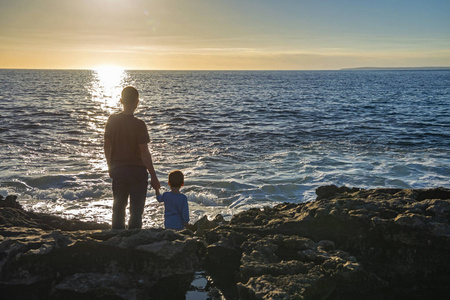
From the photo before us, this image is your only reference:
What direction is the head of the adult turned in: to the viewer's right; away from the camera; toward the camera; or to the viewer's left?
away from the camera

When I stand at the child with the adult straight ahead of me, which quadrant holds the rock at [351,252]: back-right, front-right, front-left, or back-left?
back-left

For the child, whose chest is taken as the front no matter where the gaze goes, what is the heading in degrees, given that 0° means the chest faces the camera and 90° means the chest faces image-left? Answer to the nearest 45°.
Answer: approximately 180°

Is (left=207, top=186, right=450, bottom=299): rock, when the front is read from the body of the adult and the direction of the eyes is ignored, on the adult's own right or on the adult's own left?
on the adult's own right

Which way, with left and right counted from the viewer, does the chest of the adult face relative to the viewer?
facing away from the viewer

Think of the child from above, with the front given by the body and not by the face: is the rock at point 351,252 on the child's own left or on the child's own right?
on the child's own right

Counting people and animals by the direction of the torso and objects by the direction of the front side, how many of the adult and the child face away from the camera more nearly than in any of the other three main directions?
2
